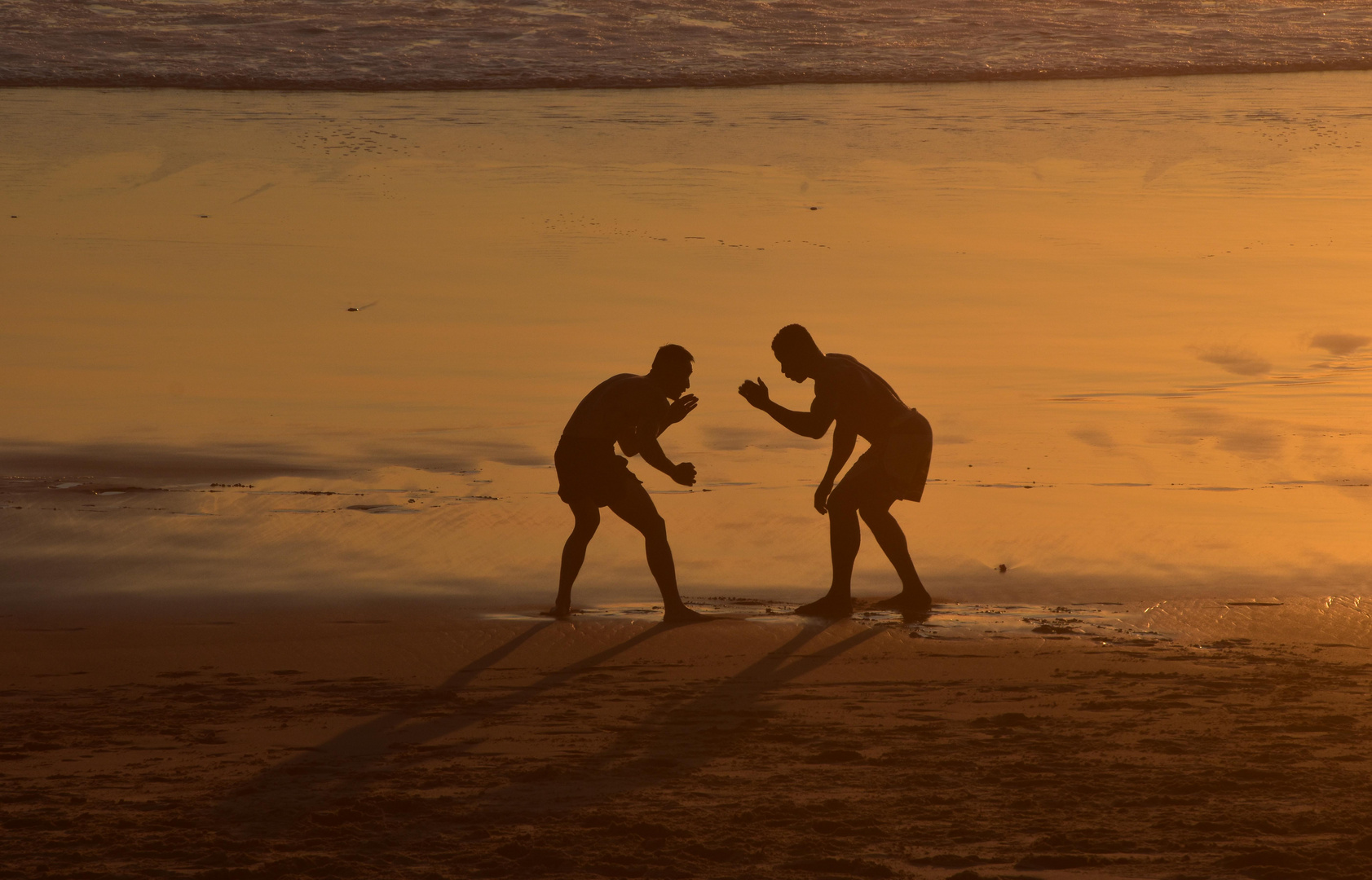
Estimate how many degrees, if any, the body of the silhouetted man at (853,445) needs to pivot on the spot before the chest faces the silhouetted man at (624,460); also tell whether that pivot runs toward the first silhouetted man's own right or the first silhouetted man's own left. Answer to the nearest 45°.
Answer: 0° — they already face them

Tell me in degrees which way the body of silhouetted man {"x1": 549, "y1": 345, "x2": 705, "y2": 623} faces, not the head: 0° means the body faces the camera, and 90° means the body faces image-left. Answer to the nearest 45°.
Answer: approximately 270°

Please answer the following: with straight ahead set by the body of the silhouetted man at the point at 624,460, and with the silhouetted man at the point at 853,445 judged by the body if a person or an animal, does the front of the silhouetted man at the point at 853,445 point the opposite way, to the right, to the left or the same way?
the opposite way

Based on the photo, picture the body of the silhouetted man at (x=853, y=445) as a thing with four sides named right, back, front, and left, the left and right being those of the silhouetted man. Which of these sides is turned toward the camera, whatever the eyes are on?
left

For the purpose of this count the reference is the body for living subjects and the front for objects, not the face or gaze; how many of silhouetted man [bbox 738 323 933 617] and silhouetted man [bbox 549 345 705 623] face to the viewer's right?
1
